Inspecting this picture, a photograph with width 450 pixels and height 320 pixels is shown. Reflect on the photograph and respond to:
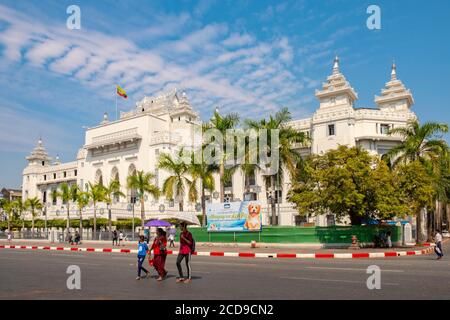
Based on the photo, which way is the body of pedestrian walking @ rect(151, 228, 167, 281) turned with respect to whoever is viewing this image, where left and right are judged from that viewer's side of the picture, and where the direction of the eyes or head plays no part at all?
facing to the left of the viewer

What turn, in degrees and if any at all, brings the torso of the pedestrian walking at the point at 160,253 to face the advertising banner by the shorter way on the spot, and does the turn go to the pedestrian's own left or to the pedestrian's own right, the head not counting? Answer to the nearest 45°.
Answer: approximately 90° to the pedestrian's own right

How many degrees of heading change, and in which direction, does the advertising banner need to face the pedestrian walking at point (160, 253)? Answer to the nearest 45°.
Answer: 0° — it already faces them

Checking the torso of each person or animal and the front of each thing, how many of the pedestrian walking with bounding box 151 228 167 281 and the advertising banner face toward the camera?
1

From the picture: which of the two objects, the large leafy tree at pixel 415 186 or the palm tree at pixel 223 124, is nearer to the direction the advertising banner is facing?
the large leafy tree

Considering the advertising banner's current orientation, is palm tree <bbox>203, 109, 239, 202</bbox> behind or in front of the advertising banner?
behind

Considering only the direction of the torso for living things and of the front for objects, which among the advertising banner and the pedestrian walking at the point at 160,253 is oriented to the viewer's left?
the pedestrian walking

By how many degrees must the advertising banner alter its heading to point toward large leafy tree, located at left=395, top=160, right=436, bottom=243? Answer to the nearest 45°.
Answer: approximately 90° to its left

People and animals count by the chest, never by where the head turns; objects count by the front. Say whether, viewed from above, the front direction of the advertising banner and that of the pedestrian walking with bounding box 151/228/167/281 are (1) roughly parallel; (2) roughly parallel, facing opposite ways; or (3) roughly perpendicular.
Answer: roughly perpendicular

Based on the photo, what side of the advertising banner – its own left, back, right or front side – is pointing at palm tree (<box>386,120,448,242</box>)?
left
